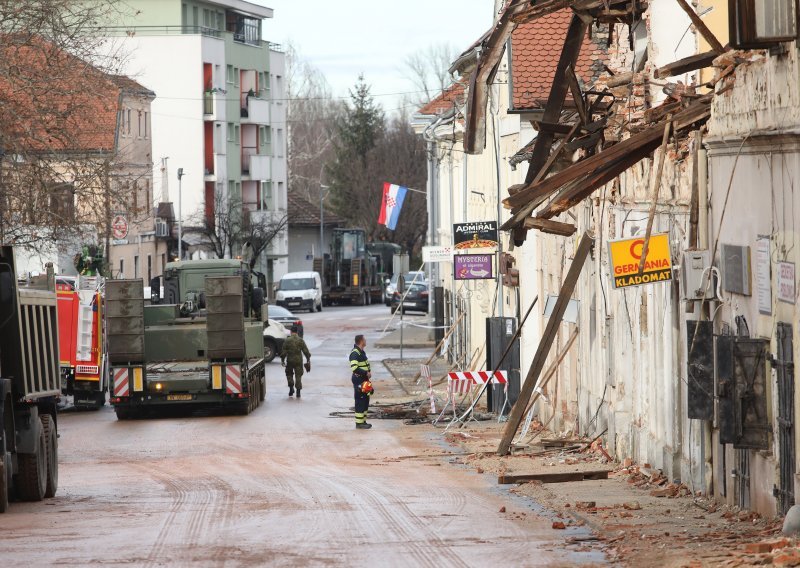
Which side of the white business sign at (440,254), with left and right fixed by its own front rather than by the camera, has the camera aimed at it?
front

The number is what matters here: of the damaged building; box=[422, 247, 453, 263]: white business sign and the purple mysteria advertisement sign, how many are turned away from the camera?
0

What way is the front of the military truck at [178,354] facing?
away from the camera

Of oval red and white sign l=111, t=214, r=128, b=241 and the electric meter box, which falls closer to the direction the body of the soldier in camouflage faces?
the oval red and white sign

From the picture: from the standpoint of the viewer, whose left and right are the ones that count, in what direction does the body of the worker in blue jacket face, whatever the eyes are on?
facing to the right of the viewer

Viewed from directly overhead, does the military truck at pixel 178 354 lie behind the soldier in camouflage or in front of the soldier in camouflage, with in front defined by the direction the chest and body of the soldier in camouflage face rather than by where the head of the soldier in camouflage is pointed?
behind

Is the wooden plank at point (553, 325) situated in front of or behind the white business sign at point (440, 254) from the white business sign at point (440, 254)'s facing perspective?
in front

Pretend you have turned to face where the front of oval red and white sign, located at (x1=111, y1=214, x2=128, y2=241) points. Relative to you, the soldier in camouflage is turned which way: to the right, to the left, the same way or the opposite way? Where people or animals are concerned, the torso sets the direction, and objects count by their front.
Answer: the opposite way
